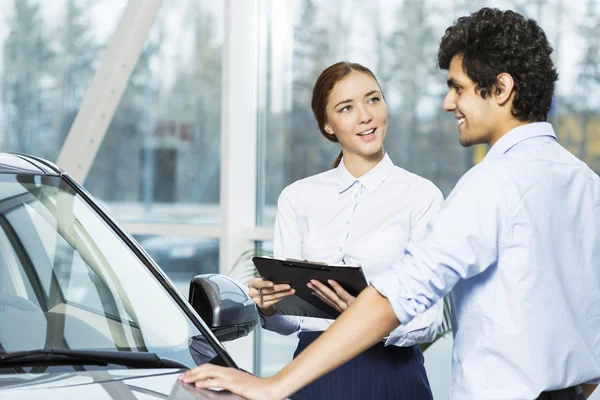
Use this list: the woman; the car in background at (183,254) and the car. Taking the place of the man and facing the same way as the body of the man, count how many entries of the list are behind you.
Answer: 0

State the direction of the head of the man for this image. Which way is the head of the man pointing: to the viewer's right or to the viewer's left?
to the viewer's left

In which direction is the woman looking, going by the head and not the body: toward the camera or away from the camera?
toward the camera

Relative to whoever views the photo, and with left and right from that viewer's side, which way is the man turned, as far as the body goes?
facing away from the viewer and to the left of the viewer

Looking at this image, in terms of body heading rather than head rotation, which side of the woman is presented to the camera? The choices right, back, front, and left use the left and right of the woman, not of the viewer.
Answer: front

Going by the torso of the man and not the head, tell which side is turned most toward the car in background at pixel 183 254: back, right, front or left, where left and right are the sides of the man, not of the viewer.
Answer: front

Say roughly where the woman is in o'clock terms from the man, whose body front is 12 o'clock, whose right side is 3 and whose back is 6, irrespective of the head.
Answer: The woman is roughly at 1 o'clock from the man.

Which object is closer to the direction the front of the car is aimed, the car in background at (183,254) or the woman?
the woman

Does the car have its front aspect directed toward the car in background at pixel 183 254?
no

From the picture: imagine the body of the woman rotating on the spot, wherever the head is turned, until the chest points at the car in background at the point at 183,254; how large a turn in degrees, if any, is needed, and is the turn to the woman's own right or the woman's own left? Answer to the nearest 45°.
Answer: approximately 180°

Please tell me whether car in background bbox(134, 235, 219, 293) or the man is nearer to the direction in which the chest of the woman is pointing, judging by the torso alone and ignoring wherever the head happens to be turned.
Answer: the man

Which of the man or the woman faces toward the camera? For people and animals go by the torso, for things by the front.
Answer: the woman

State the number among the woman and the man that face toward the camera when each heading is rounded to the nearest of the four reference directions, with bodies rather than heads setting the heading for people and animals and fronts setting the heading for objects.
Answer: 1

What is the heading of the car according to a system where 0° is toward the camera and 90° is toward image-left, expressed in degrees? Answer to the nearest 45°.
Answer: approximately 315°

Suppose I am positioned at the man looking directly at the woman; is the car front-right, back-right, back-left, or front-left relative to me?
front-left
